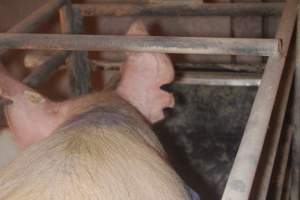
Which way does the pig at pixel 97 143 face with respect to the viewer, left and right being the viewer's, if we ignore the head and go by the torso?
facing away from the viewer

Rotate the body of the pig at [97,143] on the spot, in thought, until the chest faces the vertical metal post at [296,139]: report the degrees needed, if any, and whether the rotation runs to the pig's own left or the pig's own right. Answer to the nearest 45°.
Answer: approximately 45° to the pig's own right

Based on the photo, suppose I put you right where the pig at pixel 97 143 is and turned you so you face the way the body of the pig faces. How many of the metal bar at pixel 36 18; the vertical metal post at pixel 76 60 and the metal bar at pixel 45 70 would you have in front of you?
3

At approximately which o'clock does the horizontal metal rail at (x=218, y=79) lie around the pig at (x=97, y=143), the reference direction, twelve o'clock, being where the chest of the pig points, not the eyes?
The horizontal metal rail is roughly at 1 o'clock from the pig.

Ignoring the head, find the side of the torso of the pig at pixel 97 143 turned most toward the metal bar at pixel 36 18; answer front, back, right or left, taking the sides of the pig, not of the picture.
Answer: front

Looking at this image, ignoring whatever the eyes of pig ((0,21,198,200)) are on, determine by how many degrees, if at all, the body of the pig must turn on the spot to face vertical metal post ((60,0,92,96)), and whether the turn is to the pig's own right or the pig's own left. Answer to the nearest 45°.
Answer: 0° — it already faces it

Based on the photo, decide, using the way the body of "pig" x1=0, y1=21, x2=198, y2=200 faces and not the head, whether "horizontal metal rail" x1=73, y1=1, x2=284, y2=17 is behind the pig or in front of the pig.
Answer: in front
